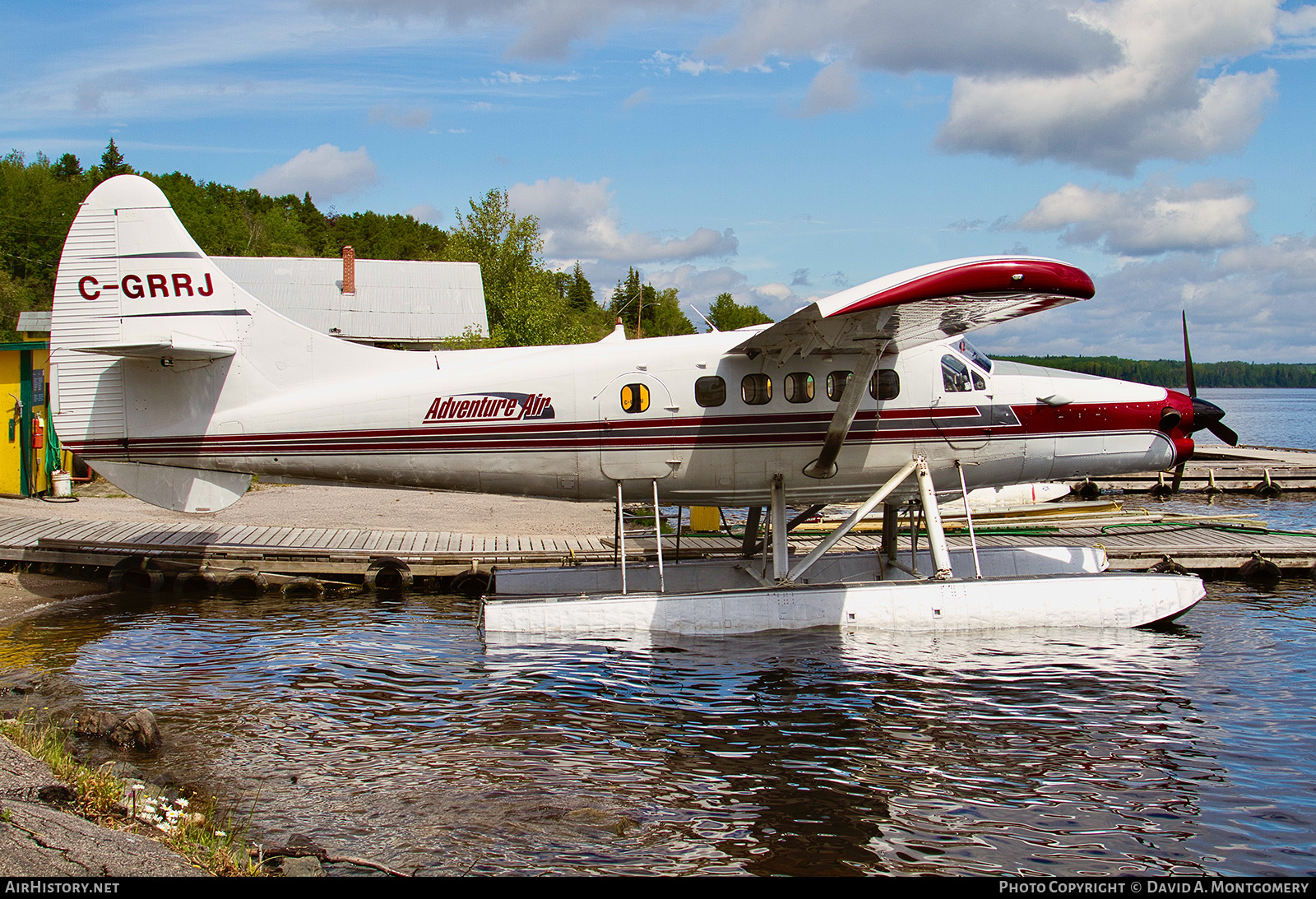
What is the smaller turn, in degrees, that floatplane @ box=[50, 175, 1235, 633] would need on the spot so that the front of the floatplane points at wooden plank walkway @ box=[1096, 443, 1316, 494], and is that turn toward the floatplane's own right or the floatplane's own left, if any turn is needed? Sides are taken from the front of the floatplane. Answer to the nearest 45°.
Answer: approximately 45° to the floatplane's own left

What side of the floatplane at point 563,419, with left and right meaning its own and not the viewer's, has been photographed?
right

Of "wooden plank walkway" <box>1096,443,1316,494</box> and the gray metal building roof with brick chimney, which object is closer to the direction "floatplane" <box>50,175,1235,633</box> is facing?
the wooden plank walkway

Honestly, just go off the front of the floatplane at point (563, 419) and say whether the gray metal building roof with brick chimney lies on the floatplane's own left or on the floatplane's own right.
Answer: on the floatplane's own left
